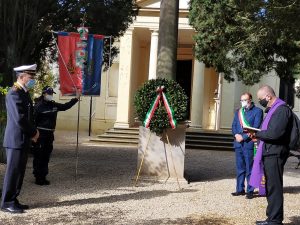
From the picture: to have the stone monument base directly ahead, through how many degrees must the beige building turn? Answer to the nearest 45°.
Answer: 0° — it already faces it

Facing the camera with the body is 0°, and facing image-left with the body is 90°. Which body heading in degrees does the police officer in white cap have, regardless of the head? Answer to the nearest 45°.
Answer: approximately 270°

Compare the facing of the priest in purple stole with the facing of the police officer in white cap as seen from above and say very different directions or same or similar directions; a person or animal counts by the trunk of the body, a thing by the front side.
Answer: very different directions

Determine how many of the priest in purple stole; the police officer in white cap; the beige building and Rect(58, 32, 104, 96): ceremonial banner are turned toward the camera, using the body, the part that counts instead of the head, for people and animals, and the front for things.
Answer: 2

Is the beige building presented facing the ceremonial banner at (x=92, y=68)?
yes

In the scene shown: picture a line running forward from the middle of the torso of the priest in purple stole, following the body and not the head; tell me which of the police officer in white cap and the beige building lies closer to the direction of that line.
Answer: the police officer in white cap

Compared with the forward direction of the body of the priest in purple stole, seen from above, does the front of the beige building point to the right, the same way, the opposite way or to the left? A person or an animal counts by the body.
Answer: to the left

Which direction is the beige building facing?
toward the camera

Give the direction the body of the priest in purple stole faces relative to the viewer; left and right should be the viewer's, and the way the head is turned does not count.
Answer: facing to the left of the viewer

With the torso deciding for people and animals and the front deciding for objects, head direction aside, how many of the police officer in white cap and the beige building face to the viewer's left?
0

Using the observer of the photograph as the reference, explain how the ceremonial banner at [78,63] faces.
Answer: facing the viewer

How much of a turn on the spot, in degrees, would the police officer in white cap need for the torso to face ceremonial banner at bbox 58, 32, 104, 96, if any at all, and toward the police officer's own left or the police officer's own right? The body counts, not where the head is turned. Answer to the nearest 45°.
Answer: approximately 90° to the police officer's own left

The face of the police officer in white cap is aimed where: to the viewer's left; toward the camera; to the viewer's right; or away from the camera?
to the viewer's right

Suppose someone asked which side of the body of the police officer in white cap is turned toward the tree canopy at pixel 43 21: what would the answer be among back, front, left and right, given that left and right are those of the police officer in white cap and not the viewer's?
left

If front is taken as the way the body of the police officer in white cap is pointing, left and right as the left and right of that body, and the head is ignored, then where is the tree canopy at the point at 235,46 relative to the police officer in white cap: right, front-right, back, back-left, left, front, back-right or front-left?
front-left
